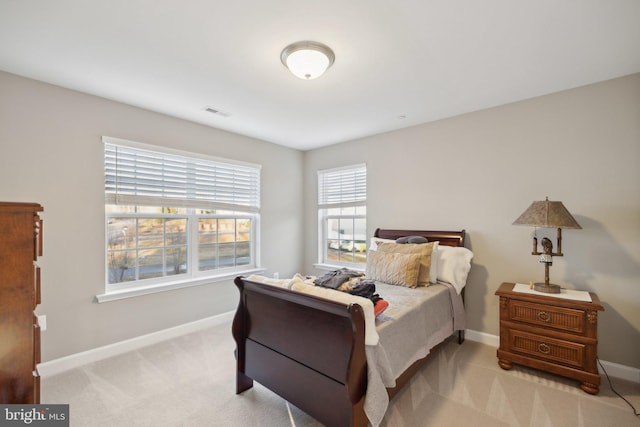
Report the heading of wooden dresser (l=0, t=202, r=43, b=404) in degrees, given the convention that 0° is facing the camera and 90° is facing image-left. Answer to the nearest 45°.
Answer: approximately 270°

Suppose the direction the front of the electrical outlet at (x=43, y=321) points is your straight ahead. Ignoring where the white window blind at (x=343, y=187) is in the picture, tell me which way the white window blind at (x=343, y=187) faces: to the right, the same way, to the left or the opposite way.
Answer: to the right

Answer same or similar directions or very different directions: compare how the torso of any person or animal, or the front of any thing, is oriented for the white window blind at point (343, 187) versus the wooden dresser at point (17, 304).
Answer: very different directions

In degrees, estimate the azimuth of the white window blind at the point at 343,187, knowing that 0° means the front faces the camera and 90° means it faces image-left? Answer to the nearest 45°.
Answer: approximately 45°

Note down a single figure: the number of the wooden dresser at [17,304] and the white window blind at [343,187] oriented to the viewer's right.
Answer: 1

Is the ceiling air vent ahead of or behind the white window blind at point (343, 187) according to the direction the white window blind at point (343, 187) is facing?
ahead

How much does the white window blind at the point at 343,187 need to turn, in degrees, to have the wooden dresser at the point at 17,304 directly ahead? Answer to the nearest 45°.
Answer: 0° — it already faces it

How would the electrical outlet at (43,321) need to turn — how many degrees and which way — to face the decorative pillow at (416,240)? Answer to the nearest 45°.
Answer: approximately 45° to its left
